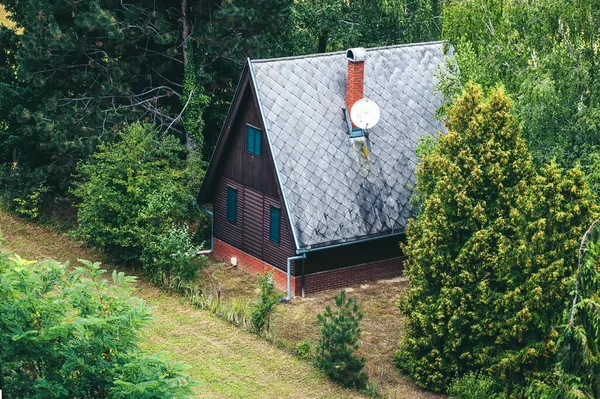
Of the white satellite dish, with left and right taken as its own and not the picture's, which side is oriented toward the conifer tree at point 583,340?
front

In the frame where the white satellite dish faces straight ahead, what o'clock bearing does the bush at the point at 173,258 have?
The bush is roughly at 3 o'clock from the white satellite dish.

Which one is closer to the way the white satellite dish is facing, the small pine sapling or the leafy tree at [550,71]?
the small pine sapling

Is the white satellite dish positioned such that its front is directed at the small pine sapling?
yes

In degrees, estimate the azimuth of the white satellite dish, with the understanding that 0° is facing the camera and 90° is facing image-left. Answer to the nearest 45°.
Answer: approximately 0°

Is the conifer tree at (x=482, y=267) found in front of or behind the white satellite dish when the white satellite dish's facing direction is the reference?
in front

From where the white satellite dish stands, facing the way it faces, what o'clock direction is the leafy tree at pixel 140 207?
The leafy tree is roughly at 3 o'clock from the white satellite dish.

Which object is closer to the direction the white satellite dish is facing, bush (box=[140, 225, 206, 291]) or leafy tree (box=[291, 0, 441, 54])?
the bush
